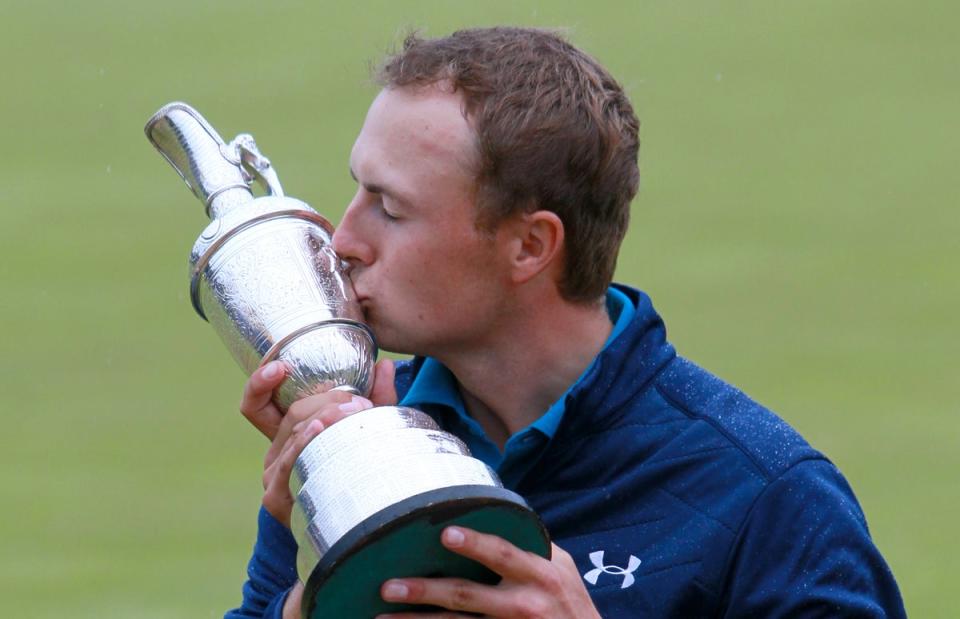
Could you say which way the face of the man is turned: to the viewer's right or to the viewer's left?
to the viewer's left
